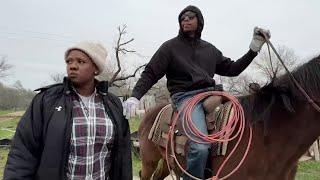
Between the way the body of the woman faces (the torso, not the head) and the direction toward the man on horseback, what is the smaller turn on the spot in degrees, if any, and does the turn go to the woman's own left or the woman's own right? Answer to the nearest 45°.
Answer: approximately 135° to the woman's own left

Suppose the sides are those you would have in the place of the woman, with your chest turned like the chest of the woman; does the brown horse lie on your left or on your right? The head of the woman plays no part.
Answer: on your left
